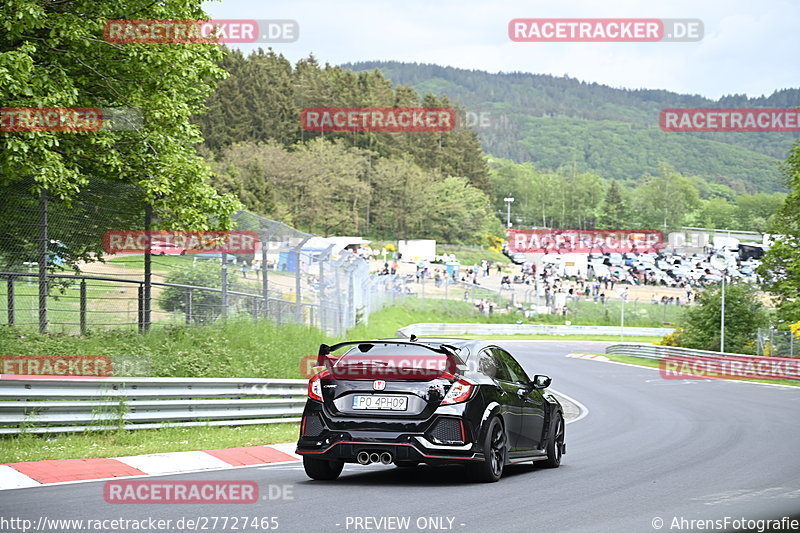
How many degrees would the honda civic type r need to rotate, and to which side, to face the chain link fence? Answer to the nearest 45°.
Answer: approximately 90° to its left

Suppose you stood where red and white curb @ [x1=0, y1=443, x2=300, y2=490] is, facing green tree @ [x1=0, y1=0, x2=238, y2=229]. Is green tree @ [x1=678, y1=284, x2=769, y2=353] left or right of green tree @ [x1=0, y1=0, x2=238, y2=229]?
right

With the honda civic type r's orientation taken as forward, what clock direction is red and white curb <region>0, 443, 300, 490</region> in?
The red and white curb is roughly at 8 o'clock from the honda civic type r.

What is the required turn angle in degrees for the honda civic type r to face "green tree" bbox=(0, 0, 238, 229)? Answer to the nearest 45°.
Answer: approximately 90° to its left

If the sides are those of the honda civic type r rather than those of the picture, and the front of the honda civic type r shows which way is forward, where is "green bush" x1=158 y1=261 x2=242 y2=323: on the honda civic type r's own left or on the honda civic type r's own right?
on the honda civic type r's own left

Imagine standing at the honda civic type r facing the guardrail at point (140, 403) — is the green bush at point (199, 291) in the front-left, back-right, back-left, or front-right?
front-right

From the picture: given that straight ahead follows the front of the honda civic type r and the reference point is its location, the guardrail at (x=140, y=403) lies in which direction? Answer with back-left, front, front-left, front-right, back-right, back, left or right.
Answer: left

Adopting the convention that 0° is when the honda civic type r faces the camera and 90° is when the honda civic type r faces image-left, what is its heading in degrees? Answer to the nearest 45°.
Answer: approximately 225°

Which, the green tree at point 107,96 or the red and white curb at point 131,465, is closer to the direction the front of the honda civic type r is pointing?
the green tree

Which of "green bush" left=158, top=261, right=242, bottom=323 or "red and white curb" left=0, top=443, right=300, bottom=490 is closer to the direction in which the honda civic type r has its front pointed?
the green bush
